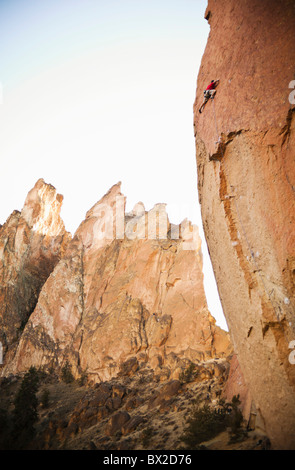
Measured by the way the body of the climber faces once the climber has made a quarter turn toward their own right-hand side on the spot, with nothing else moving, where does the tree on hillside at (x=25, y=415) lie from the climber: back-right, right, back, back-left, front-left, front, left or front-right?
back

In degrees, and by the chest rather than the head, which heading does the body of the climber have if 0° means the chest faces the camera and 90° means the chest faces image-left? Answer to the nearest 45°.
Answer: approximately 225°

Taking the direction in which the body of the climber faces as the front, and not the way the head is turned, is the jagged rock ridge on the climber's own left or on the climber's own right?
on the climber's own left

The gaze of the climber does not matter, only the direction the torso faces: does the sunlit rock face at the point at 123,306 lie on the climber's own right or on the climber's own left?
on the climber's own left
